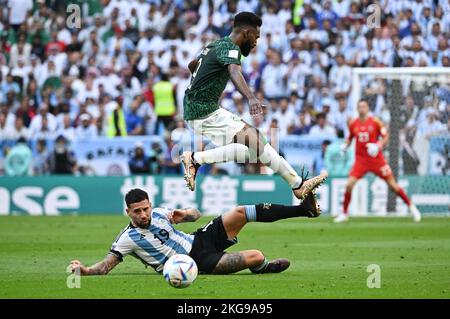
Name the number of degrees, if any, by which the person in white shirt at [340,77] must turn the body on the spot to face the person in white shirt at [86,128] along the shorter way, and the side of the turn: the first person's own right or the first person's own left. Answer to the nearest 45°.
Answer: approximately 90° to the first person's own right

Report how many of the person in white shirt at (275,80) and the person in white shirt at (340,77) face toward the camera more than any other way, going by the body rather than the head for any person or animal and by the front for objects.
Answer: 2

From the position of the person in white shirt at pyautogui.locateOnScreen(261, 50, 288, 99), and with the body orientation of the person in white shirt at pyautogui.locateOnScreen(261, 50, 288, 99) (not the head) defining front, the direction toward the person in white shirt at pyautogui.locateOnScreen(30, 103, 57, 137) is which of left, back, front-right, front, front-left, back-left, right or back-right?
right

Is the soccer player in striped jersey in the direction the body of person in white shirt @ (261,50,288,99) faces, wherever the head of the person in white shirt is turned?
yes

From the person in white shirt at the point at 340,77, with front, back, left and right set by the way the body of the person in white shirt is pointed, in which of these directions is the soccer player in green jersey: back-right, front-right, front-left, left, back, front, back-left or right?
front

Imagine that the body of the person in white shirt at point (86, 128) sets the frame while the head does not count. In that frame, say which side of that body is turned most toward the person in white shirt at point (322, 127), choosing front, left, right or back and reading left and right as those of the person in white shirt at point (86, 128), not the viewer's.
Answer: left

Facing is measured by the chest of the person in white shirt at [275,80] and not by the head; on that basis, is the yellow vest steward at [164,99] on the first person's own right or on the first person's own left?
on the first person's own right

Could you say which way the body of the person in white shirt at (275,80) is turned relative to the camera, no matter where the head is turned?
toward the camera

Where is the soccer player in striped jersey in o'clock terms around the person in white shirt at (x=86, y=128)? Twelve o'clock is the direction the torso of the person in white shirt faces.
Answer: The soccer player in striped jersey is roughly at 12 o'clock from the person in white shirt.

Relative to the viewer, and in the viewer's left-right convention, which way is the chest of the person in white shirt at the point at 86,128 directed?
facing the viewer
